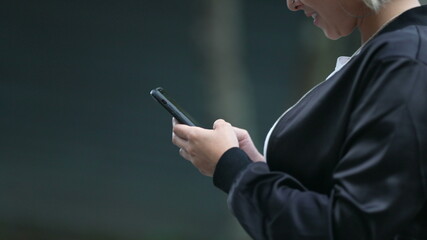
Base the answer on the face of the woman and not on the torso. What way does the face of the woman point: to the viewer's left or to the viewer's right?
to the viewer's left

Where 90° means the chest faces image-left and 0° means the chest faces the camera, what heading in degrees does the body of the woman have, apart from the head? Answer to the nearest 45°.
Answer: approximately 90°
